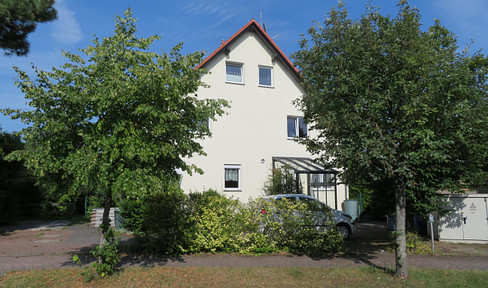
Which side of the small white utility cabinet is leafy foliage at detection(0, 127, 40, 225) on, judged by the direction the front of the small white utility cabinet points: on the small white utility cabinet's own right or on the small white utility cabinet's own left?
on the small white utility cabinet's own right

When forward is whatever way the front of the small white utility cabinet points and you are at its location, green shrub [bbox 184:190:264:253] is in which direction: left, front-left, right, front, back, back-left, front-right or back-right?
front-right

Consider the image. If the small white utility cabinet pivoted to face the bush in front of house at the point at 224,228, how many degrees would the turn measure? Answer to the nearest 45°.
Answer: approximately 45° to its right

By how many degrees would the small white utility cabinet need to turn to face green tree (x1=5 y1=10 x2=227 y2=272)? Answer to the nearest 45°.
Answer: approximately 45° to its right

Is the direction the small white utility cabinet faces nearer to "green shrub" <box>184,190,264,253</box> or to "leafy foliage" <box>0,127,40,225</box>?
the green shrub

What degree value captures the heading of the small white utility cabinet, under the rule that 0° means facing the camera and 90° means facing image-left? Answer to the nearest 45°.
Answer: approximately 0°

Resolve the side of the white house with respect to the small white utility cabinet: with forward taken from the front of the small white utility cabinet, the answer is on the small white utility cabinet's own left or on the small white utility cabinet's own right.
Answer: on the small white utility cabinet's own right

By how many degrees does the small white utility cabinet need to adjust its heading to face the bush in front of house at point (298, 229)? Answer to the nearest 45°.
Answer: approximately 45° to its right
